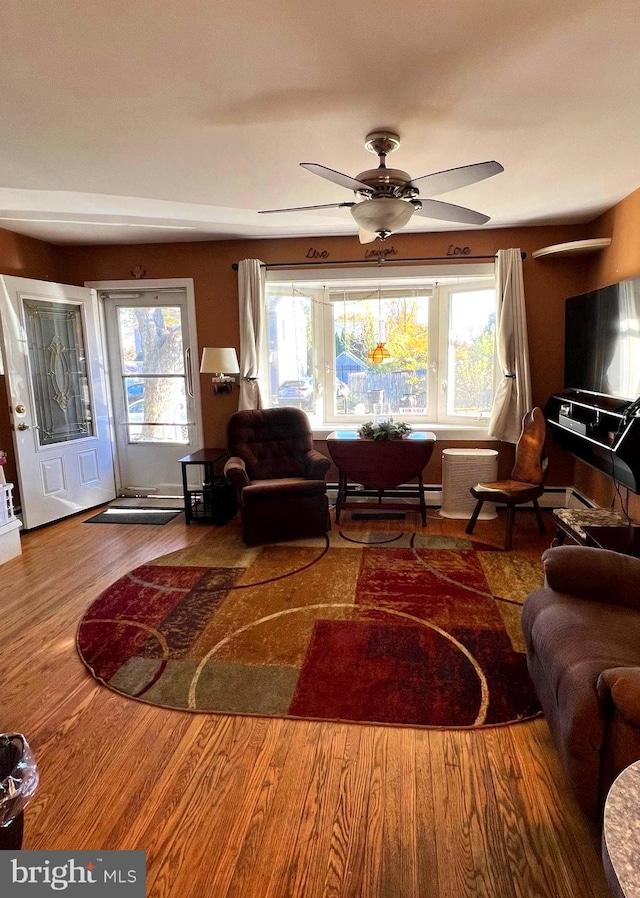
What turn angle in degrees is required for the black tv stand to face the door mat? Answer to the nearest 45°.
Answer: approximately 45° to its right

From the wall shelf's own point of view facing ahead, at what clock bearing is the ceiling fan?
The ceiling fan is roughly at 11 o'clock from the wall shelf.

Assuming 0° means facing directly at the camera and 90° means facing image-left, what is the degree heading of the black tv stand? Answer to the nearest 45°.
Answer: approximately 45°
